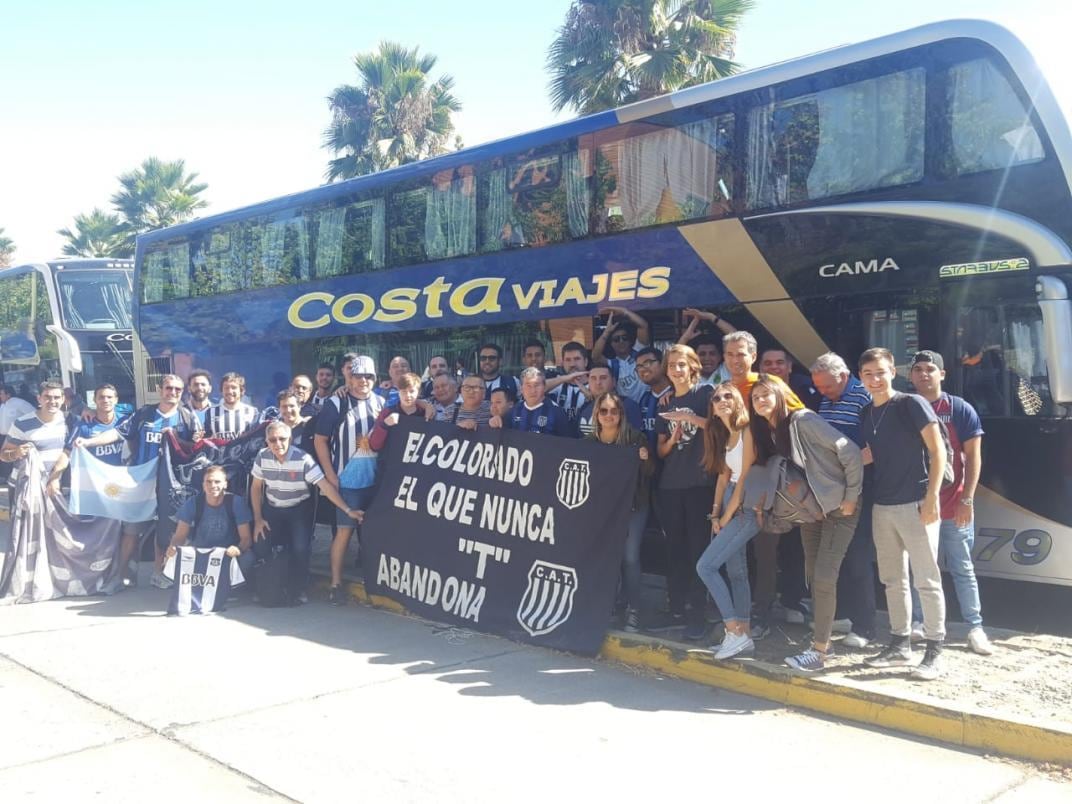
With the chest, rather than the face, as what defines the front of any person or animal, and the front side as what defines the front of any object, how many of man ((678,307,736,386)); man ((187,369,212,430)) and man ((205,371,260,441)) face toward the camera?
3

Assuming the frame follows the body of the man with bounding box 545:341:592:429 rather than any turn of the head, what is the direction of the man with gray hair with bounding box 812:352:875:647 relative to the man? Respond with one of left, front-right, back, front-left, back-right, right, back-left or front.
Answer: front-left

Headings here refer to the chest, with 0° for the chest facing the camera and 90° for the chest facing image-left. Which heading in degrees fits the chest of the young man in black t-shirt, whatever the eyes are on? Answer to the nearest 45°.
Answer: approximately 45°

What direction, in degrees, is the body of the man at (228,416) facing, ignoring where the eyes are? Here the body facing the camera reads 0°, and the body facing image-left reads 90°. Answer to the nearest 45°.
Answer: approximately 0°

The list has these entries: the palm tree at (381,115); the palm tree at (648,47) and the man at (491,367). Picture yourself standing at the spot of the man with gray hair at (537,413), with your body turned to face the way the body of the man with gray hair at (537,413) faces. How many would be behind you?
3

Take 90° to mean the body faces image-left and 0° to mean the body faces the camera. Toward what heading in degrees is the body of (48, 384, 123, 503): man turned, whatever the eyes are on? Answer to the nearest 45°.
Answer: approximately 0°

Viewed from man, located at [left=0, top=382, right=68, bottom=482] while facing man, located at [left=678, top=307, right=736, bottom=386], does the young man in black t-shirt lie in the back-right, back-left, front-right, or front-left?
front-right

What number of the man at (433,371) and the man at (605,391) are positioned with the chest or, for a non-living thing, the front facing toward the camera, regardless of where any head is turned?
2

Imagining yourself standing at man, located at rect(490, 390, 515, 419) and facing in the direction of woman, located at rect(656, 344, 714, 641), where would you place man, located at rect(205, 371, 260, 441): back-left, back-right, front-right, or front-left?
back-right

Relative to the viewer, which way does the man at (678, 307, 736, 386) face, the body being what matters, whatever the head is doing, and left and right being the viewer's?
facing the viewer

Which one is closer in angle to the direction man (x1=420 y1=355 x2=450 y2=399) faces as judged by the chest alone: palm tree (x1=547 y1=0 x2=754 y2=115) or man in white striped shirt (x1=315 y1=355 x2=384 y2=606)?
the man in white striped shirt

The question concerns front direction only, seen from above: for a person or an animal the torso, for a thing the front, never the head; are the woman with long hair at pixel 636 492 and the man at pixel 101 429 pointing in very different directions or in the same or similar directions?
same or similar directions

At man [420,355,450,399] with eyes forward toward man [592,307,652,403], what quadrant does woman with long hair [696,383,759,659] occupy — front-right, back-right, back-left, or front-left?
front-right

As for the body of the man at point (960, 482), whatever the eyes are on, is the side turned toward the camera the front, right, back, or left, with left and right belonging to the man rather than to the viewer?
front

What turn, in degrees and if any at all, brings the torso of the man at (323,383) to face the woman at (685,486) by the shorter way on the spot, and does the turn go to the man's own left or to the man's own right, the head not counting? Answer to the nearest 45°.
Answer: approximately 45° to the man's own left

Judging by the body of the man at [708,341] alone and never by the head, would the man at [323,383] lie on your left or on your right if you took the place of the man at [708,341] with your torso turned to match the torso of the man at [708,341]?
on your right
